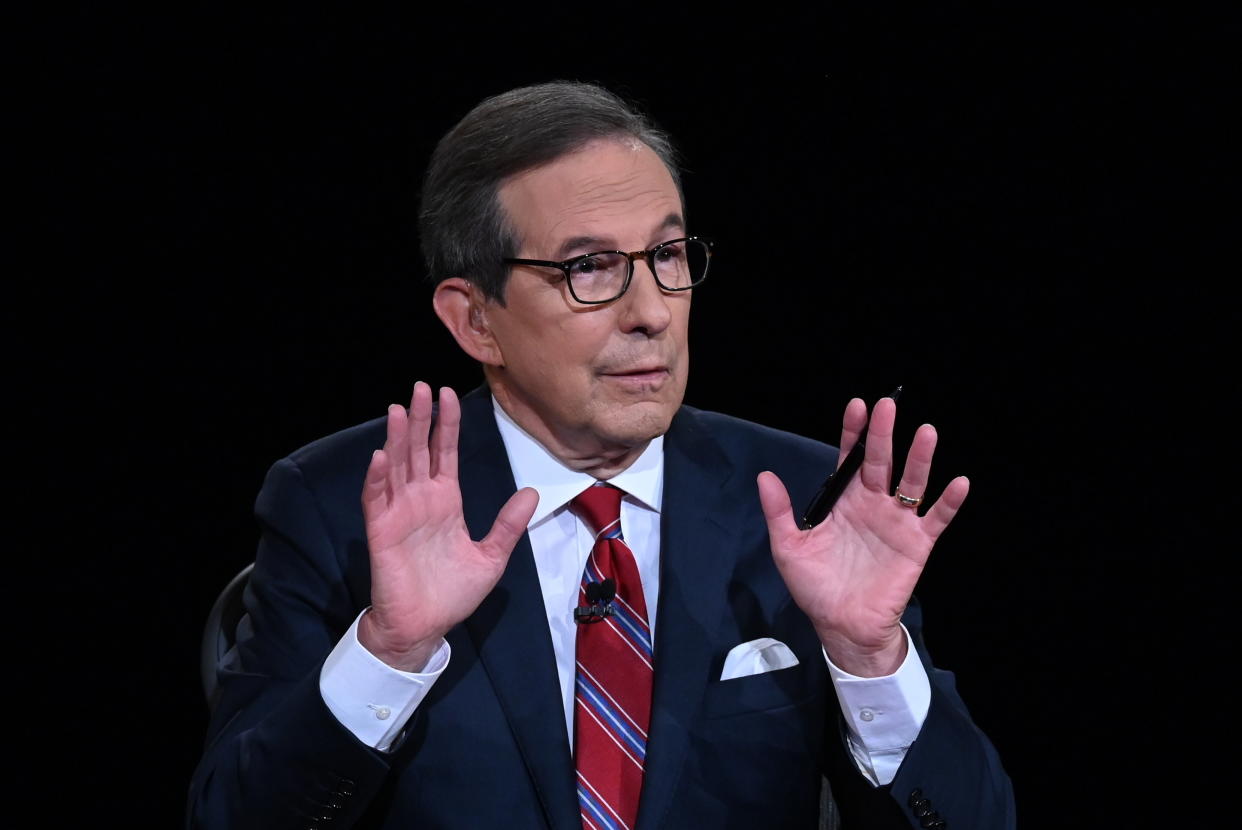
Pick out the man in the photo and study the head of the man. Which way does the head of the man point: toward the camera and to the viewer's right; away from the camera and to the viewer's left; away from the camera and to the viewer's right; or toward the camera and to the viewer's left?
toward the camera and to the viewer's right

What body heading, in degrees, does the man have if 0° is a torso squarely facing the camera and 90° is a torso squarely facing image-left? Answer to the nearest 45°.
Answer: approximately 0°
